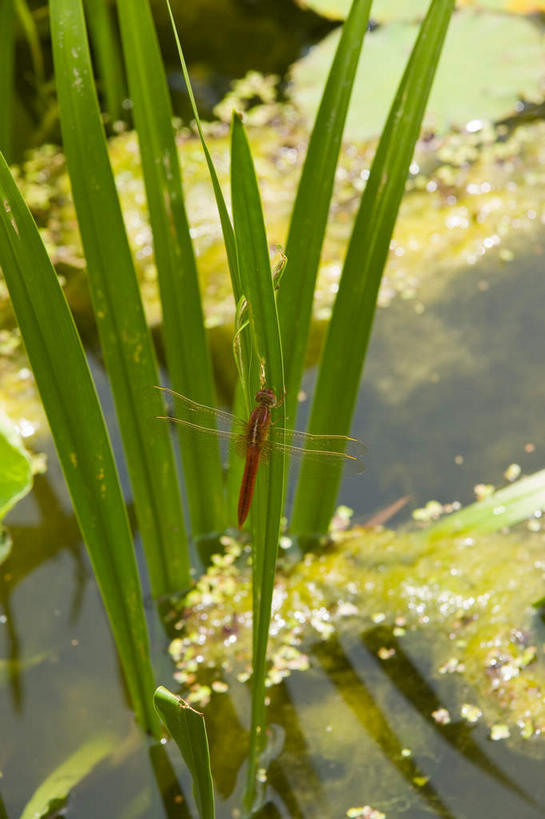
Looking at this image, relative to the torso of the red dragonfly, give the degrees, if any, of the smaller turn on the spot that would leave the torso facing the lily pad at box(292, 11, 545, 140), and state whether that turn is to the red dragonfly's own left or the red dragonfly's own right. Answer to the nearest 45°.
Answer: approximately 45° to the red dragonfly's own right

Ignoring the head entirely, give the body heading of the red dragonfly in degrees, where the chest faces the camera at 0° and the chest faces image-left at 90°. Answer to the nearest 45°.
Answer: approximately 180°
